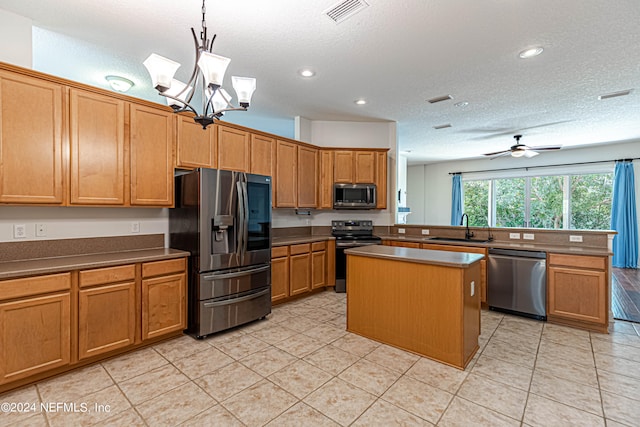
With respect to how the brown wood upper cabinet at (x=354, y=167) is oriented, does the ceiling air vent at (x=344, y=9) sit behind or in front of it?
in front

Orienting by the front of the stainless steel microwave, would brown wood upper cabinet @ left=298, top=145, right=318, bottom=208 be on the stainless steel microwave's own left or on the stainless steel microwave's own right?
on the stainless steel microwave's own right

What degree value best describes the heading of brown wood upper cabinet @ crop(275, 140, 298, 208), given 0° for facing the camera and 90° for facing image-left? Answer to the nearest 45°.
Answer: approximately 315°

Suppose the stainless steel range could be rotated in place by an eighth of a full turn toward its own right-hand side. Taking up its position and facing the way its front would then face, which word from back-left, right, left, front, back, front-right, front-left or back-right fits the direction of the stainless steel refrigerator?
front

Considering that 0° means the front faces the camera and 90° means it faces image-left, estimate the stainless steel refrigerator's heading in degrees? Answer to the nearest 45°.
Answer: approximately 315°

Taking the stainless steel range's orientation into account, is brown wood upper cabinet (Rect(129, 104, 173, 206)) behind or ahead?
ahead

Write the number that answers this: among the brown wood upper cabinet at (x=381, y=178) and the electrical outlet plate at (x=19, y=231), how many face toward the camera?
2

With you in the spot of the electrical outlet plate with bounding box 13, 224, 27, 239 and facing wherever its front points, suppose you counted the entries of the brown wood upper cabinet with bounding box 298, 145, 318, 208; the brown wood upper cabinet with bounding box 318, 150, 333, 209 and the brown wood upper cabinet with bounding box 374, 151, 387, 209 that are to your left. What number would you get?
3

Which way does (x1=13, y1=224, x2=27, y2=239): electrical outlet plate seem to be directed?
toward the camera

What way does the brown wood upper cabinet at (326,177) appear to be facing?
toward the camera

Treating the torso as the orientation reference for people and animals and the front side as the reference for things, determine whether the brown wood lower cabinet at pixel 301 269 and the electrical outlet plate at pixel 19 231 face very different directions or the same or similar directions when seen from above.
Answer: same or similar directions

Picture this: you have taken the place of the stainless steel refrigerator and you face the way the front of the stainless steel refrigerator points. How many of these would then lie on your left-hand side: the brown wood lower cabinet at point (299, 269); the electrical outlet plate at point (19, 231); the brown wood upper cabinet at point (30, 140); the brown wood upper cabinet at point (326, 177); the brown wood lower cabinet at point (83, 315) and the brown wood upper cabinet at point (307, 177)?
3

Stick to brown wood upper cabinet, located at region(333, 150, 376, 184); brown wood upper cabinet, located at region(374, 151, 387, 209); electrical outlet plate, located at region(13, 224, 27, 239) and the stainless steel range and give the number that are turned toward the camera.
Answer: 4

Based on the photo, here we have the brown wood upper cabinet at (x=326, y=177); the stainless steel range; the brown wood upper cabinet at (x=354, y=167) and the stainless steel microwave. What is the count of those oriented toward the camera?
4

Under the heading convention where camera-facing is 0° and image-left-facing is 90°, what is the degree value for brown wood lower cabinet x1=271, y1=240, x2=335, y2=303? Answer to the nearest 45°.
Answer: approximately 315°
